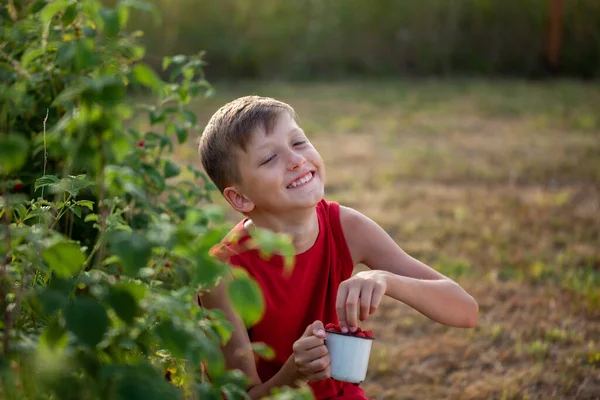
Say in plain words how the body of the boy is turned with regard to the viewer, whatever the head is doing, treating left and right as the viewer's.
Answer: facing the viewer and to the right of the viewer

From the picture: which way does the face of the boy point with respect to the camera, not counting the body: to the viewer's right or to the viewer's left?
to the viewer's right
